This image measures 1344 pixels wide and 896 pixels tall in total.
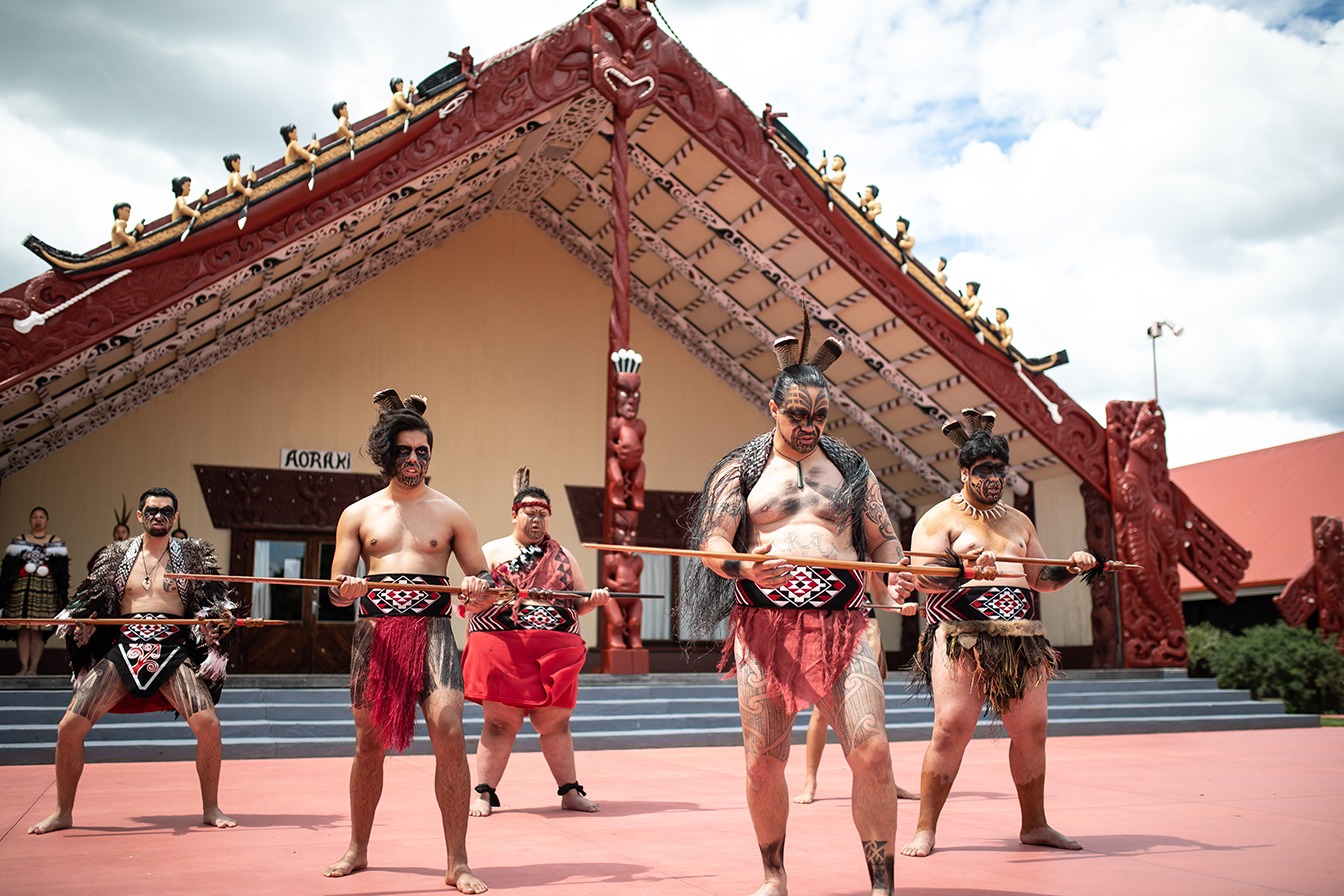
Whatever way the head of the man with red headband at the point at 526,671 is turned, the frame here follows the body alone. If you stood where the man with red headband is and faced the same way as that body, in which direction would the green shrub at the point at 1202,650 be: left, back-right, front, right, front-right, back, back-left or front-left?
back-left

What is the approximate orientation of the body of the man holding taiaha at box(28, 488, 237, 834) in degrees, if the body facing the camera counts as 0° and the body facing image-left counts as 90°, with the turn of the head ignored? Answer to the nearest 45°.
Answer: approximately 0°

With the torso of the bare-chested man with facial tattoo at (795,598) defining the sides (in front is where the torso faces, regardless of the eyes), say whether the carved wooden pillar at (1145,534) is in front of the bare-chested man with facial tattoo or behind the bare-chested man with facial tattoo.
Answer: behind

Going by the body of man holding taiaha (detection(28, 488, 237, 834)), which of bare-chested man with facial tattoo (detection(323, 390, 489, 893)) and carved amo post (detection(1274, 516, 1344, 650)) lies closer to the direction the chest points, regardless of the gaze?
the bare-chested man with facial tattoo

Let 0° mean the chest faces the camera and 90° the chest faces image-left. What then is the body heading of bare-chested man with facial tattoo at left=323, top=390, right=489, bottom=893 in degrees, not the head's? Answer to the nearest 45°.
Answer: approximately 0°

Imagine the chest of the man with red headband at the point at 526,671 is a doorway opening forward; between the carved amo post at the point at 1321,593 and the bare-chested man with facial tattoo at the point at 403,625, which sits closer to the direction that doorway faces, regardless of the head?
the bare-chested man with facial tattoo

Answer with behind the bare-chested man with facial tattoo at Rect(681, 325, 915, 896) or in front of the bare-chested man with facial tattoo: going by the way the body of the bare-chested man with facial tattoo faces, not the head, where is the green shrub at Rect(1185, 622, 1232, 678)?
behind
